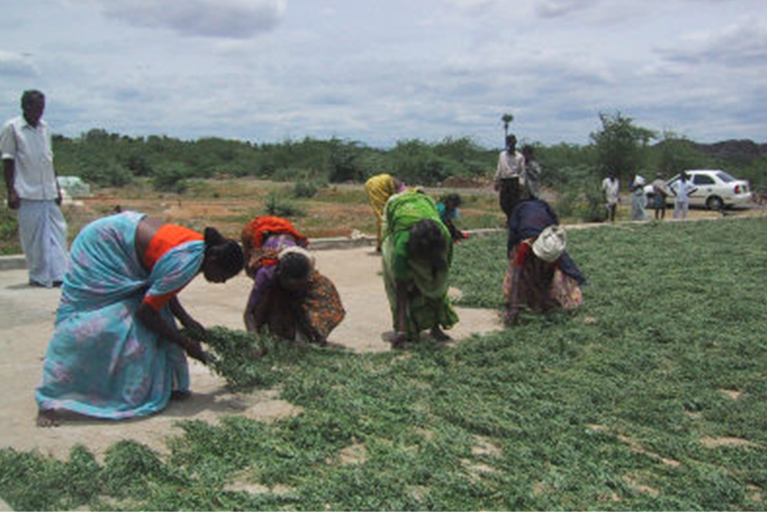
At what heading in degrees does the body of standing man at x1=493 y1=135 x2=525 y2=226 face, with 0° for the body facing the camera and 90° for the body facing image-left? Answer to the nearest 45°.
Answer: approximately 0°

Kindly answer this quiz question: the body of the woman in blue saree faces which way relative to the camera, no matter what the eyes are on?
to the viewer's right

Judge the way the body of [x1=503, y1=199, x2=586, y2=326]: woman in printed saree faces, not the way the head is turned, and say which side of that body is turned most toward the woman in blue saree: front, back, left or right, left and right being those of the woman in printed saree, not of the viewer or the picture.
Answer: right

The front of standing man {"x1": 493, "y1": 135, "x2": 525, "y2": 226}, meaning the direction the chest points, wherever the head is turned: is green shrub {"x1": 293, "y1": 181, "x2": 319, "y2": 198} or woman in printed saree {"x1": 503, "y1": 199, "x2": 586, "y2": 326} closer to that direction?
the woman in printed saree

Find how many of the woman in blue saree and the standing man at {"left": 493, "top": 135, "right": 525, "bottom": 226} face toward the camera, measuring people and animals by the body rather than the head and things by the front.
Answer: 1

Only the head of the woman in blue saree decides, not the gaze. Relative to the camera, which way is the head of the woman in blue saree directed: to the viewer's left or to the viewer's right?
to the viewer's right

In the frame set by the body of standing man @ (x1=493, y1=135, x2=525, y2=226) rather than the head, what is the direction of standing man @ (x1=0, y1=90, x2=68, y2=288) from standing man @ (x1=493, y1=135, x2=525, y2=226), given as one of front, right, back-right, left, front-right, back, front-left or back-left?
front-right

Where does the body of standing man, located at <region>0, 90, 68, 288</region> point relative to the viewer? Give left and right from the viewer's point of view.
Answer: facing the viewer and to the right of the viewer

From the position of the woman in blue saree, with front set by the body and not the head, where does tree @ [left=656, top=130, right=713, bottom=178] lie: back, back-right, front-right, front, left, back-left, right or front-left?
front-left

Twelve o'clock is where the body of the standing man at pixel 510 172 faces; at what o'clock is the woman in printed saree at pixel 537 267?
The woman in printed saree is roughly at 12 o'clock from the standing man.

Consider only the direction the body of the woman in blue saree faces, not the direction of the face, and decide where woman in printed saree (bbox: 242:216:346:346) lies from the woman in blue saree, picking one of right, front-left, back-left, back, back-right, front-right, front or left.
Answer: front-left
